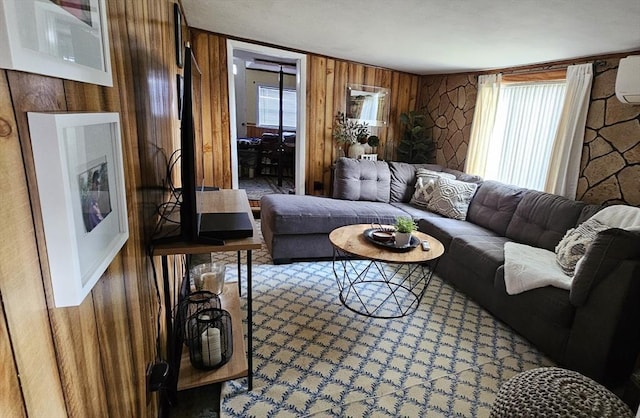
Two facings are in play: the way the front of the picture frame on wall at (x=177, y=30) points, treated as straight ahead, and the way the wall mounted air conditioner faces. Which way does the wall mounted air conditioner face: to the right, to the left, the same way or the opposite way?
the opposite way

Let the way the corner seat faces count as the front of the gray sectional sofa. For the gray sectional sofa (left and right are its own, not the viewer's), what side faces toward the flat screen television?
front

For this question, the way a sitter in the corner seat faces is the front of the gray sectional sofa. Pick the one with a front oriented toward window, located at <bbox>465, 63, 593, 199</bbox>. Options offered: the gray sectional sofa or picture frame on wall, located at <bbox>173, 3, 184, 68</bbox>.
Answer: the picture frame on wall

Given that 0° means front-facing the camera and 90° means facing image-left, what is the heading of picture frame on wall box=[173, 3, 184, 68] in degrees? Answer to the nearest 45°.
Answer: approximately 270°

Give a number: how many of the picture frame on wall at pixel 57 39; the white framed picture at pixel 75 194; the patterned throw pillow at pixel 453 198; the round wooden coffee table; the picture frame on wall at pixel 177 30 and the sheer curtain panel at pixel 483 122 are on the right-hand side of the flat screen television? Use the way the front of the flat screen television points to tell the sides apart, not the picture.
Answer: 2

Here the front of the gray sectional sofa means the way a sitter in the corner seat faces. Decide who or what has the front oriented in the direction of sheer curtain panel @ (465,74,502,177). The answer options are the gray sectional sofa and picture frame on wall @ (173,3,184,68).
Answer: the picture frame on wall

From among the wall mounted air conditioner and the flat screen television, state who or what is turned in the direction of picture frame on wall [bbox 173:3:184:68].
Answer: the wall mounted air conditioner

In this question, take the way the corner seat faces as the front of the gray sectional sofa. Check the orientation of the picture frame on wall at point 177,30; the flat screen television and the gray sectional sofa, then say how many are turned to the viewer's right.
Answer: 2

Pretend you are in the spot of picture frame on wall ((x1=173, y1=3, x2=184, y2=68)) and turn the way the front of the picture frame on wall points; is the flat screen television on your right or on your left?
on your right

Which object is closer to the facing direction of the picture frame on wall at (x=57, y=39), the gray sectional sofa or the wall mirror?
the gray sectional sofa

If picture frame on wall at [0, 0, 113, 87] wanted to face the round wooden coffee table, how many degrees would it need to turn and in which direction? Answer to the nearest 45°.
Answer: approximately 90° to its left

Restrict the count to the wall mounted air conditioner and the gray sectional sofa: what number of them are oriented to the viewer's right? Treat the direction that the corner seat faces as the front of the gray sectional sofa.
0

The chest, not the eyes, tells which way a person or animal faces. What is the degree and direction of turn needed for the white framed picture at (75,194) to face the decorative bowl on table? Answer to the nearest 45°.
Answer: approximately 90° to its left

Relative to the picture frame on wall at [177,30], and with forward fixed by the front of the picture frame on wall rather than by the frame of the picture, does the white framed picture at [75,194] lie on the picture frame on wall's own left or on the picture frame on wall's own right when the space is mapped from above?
on the picture frame on wall's own right

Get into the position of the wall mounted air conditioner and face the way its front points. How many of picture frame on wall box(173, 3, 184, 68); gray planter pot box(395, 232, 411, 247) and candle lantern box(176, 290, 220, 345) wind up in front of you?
3

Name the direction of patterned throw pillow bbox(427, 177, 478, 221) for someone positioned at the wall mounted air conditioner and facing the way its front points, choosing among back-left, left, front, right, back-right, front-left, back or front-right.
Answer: front-right
